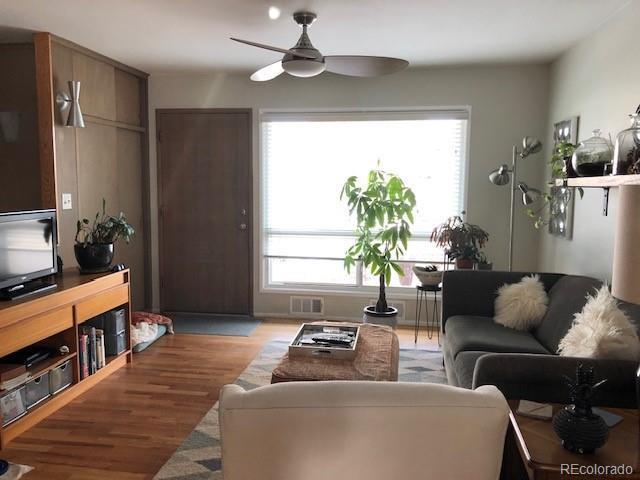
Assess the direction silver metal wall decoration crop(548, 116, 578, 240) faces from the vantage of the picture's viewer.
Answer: facing the viewer and to the left of the viewer

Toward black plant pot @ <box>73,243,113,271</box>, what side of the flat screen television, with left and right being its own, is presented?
left

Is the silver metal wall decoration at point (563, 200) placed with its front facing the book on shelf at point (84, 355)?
yes

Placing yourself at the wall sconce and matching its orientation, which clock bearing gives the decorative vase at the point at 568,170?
The decorative vase is roughly at 12 o'clock from the wall sconce.

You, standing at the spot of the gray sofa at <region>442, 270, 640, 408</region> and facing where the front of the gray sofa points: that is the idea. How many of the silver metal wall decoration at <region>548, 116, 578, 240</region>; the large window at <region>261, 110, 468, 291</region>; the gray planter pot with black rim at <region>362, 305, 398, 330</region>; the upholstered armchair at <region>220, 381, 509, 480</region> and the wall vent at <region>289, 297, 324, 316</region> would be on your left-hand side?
1

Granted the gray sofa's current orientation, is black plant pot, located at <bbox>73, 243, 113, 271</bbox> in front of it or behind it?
in front

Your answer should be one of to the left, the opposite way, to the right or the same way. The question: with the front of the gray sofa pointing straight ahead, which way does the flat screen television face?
the opposite way

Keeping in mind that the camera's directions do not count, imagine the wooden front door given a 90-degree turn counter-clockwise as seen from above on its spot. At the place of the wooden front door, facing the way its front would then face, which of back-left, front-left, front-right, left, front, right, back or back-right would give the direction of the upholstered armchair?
right

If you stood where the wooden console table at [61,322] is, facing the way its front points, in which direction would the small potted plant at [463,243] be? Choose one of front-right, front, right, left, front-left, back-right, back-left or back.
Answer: front-left

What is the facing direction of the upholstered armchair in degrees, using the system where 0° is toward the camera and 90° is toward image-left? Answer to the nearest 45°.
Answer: approximately 180°

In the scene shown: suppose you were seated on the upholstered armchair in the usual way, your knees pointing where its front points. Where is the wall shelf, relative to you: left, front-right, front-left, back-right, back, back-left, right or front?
front-right

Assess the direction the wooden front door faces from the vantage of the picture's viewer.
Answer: facing the viewer

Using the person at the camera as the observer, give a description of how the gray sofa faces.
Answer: facing to the left of the viewer

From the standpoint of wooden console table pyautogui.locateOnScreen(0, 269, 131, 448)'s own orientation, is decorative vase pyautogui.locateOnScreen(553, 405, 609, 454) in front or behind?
in front

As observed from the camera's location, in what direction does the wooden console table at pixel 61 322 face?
facing the viewer and to the right of the viewer
